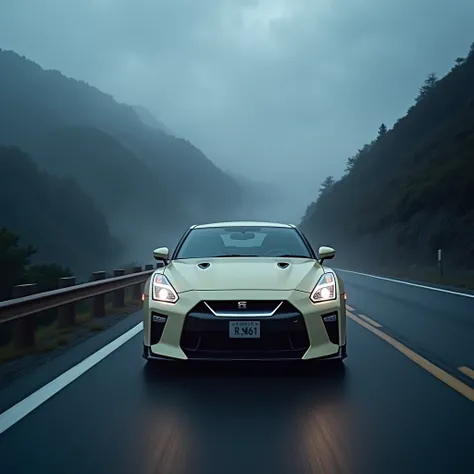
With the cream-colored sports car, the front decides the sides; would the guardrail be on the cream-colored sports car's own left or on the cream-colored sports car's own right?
on the cream-colored sports car's own right

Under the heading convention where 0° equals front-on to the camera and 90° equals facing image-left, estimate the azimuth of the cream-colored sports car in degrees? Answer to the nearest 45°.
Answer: approximately 0°

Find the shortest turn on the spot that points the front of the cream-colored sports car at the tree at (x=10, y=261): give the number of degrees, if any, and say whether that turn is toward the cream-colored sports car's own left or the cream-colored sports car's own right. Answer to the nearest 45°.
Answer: approximately 135° to the cream-colored sports car's own right
